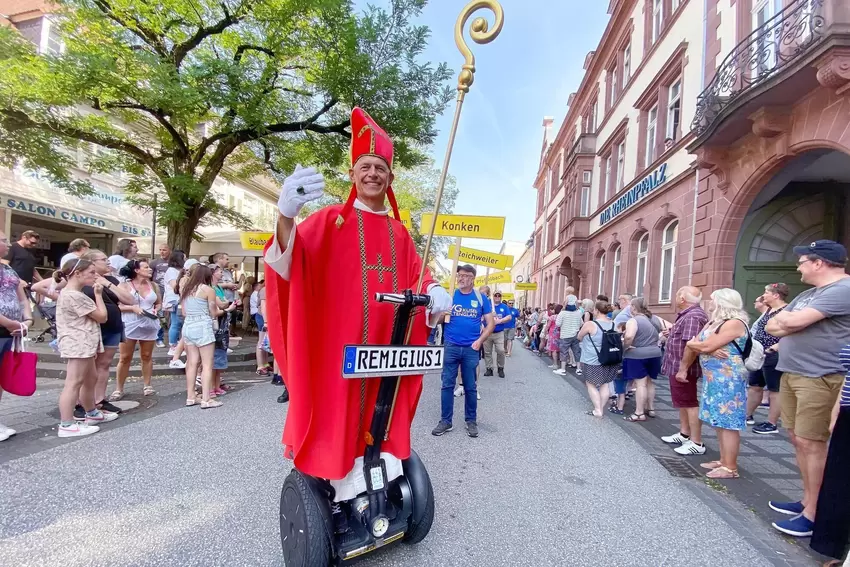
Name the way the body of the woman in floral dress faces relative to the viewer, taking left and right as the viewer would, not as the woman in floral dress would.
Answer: facing to the left of the viewer

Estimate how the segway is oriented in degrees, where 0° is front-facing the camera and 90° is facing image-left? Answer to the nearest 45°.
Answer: approximately 315°

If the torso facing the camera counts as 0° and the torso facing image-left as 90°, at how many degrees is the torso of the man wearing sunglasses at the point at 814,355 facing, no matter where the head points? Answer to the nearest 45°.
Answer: approximately 90°

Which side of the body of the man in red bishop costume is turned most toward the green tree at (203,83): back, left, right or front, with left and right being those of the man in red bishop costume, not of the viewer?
back

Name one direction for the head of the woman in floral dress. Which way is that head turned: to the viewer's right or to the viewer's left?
to the viewer's left

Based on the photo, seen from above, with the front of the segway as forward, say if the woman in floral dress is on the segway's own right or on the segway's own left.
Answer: on the segway's own left

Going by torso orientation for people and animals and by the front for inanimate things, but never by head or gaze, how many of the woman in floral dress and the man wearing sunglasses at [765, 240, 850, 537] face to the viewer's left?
2

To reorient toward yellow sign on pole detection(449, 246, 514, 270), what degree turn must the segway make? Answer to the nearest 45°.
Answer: approximately 135° to its left
